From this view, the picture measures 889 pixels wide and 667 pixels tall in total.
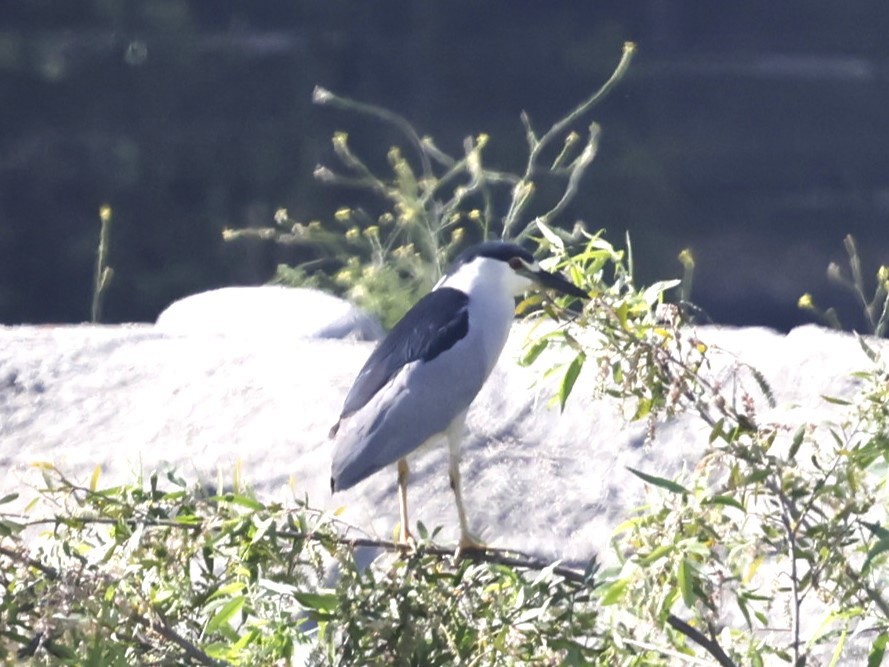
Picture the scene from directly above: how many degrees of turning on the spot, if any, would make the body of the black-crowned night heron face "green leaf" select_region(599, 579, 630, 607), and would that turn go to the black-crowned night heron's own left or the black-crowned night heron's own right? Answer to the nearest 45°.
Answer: approximately 90° to the black-crowned night heron's own right

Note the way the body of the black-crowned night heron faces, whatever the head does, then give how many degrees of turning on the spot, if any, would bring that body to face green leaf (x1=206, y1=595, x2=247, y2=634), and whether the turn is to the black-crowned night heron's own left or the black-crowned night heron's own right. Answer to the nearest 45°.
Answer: approximately 90° to the black-crowned night heron's own right

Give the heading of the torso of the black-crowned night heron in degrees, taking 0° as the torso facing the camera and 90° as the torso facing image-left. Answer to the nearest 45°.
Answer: approximately 270°
